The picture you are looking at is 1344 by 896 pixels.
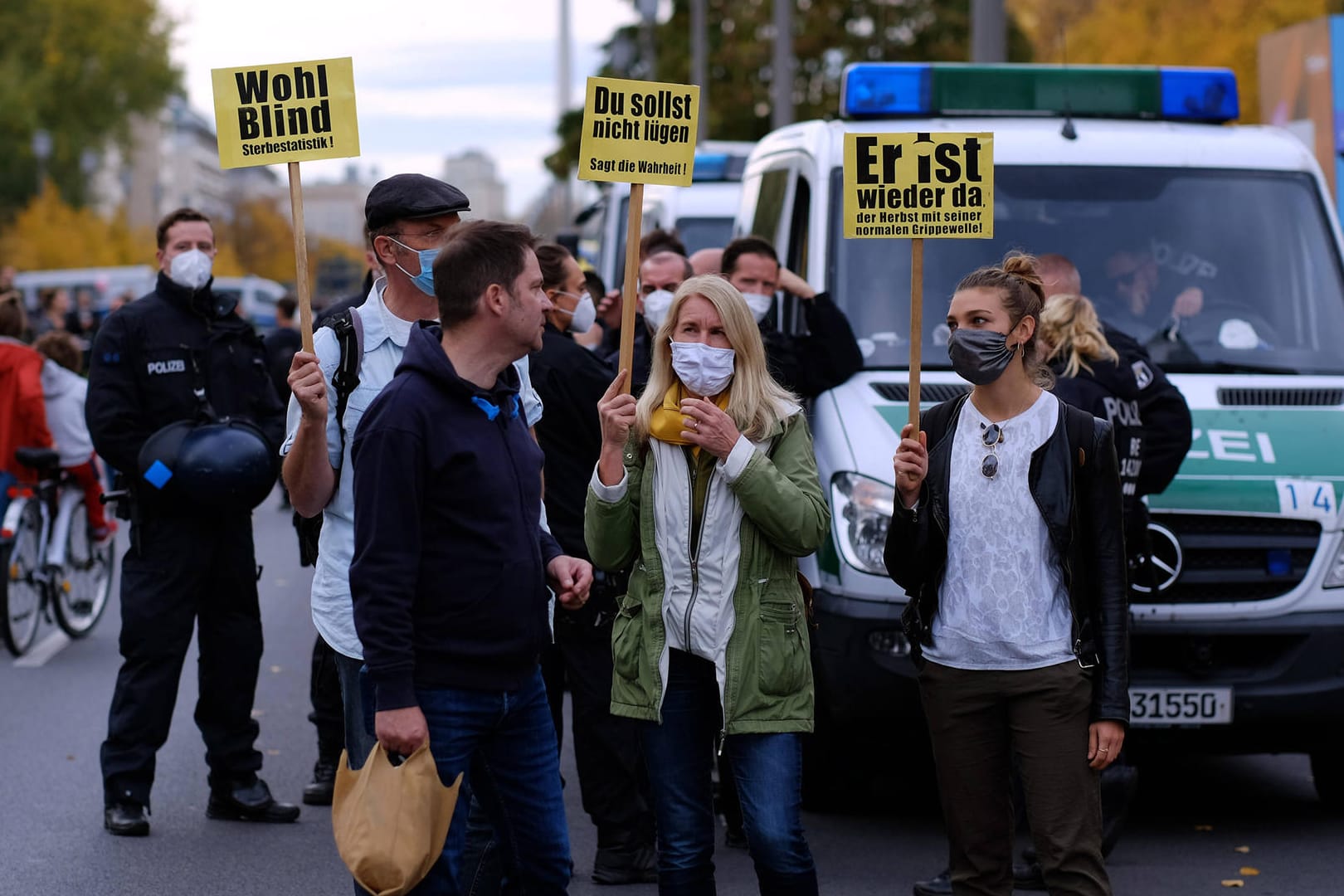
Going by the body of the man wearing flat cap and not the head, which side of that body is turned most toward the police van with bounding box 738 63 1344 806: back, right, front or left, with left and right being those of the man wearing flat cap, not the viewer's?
left

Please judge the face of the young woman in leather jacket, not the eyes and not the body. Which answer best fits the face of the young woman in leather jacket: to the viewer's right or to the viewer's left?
to the viewer's left

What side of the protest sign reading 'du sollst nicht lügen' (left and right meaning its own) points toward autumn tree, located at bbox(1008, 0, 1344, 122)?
back

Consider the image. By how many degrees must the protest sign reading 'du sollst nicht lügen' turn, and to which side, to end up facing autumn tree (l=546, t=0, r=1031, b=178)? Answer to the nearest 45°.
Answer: approximately 180°

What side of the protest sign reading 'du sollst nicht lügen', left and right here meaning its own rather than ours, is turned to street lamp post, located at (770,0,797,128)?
back

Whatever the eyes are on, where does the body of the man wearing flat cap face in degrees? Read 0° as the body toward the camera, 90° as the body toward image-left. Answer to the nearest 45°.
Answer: approximately 315°

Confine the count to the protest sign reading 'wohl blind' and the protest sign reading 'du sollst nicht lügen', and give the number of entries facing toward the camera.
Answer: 2

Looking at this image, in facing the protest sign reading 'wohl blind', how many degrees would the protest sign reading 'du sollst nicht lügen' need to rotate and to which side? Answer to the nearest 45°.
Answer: approximately 90° to its right

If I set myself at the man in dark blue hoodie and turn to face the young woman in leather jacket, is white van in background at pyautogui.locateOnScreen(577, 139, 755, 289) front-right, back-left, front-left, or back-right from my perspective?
front-left

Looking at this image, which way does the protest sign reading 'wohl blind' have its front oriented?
toward the camera

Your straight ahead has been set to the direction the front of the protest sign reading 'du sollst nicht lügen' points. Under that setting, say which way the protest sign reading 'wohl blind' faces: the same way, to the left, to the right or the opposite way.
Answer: the same way

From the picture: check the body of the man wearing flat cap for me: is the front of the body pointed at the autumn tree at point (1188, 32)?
no

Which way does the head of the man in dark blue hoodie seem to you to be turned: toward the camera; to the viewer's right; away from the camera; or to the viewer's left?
to the viewer's right

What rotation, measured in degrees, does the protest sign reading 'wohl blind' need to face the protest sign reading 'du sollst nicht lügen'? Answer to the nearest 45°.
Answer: approximately 90° to its left

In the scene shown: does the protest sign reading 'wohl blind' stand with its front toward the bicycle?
no
